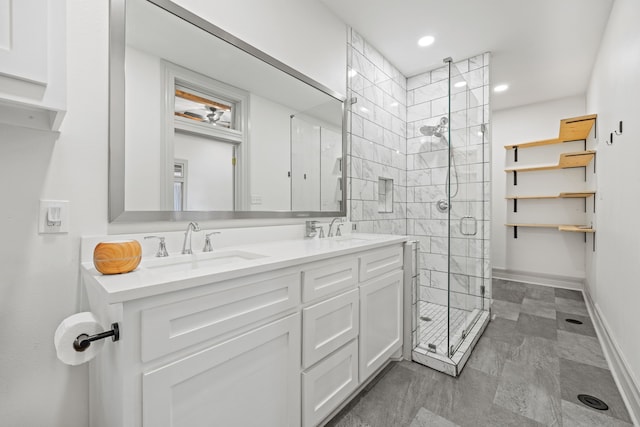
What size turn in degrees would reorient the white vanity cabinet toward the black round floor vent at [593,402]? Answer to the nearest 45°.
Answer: approximately 45° to its left

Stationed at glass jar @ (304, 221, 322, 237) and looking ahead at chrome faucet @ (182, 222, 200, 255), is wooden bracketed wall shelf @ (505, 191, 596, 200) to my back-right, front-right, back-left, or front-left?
back-left

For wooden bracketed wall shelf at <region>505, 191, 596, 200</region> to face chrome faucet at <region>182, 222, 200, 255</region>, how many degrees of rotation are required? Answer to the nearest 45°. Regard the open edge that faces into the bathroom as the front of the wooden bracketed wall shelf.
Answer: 0° — it already faces it

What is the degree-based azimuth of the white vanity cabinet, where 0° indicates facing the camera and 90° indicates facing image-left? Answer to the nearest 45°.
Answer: approximately 315°

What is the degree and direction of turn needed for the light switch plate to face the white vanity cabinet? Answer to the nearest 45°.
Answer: approximately 45° to its left

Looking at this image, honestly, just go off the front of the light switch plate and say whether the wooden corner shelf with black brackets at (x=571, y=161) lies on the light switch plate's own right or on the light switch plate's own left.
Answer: on the light switch plate's own left
